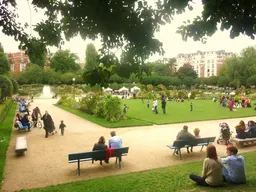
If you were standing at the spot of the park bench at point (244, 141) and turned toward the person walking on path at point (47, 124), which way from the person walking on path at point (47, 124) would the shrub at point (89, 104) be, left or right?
right

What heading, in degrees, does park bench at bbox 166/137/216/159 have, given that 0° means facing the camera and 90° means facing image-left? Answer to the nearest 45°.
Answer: approximately 135°

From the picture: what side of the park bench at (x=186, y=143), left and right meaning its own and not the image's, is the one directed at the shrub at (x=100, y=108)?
front

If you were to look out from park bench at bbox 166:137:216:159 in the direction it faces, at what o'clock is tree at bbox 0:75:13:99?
The tree is roughly at 12 o'clock from the park bench.

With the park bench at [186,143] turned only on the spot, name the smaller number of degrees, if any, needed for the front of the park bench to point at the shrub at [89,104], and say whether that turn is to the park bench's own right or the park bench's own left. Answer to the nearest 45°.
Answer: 0° — it already faces it

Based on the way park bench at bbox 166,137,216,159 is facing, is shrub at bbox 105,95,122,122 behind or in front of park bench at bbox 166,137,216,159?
in front

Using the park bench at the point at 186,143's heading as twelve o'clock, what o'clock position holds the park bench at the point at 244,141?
the park bench at the point at 244,141 is roughly at 3 o'clock from the park bench at the point at 186,143.
